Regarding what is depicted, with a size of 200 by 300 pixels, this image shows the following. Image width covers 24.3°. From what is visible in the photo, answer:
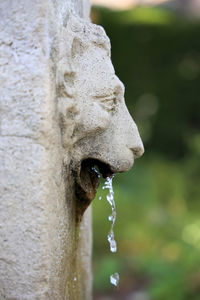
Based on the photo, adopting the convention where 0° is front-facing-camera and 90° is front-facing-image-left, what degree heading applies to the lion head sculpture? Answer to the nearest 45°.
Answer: approximately 270°
